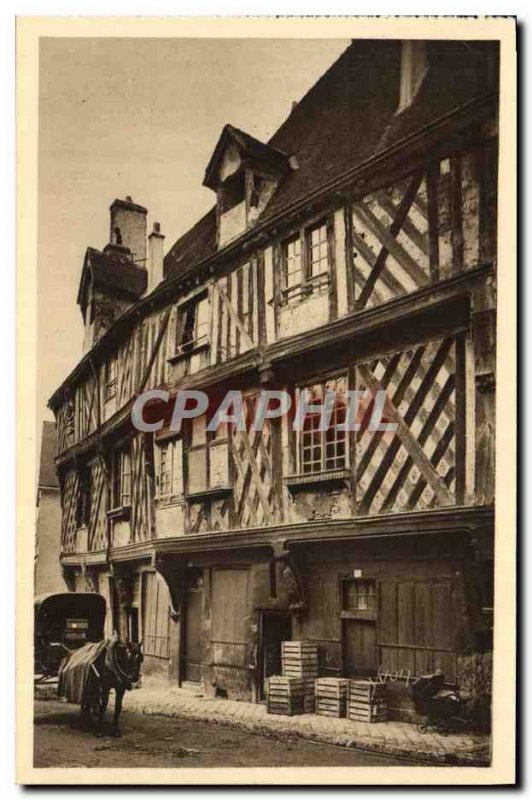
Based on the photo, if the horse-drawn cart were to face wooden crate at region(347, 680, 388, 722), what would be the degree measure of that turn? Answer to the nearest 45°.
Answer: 0° — it already faces it

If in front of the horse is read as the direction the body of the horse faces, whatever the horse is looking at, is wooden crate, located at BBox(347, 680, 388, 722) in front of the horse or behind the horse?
in front

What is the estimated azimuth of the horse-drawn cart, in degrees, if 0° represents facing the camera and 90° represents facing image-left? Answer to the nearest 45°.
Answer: approximately 315°

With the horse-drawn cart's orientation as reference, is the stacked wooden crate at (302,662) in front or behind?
in front
